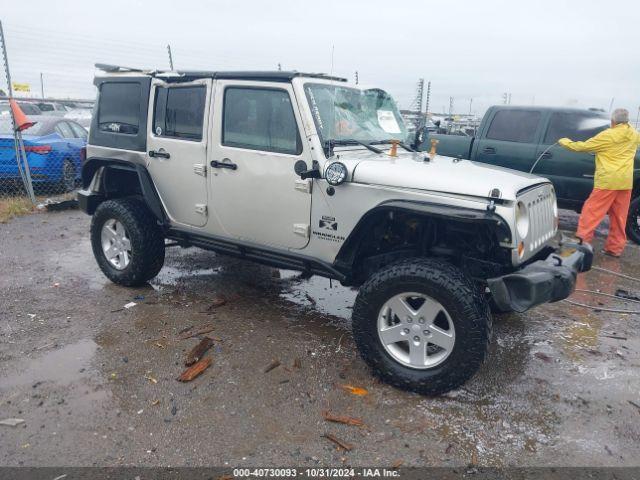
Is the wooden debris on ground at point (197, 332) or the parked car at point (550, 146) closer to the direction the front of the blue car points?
the parked car

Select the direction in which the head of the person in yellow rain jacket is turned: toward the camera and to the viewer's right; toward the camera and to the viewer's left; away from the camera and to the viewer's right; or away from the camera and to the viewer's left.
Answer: away from the camera and to the viewer's left

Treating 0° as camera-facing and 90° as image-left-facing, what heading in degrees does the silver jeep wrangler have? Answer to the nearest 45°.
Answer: approximately 315°

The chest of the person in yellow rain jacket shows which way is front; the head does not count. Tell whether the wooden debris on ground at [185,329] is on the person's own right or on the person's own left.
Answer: on the person's own left

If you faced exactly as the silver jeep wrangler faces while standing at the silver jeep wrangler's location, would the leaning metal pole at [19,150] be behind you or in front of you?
behind

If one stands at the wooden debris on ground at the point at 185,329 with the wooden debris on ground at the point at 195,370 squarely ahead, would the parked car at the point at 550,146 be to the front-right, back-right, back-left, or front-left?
back-left

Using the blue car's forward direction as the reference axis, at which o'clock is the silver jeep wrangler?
The silver jeep wrangler is roughly at 4 o'clock from the blue car.

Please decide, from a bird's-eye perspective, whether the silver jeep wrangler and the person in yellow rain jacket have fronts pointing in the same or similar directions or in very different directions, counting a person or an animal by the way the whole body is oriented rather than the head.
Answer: very different directions

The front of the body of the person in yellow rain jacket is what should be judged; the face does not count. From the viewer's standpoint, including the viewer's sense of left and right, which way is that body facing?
facing away from the viewer and to the left of the viewer
